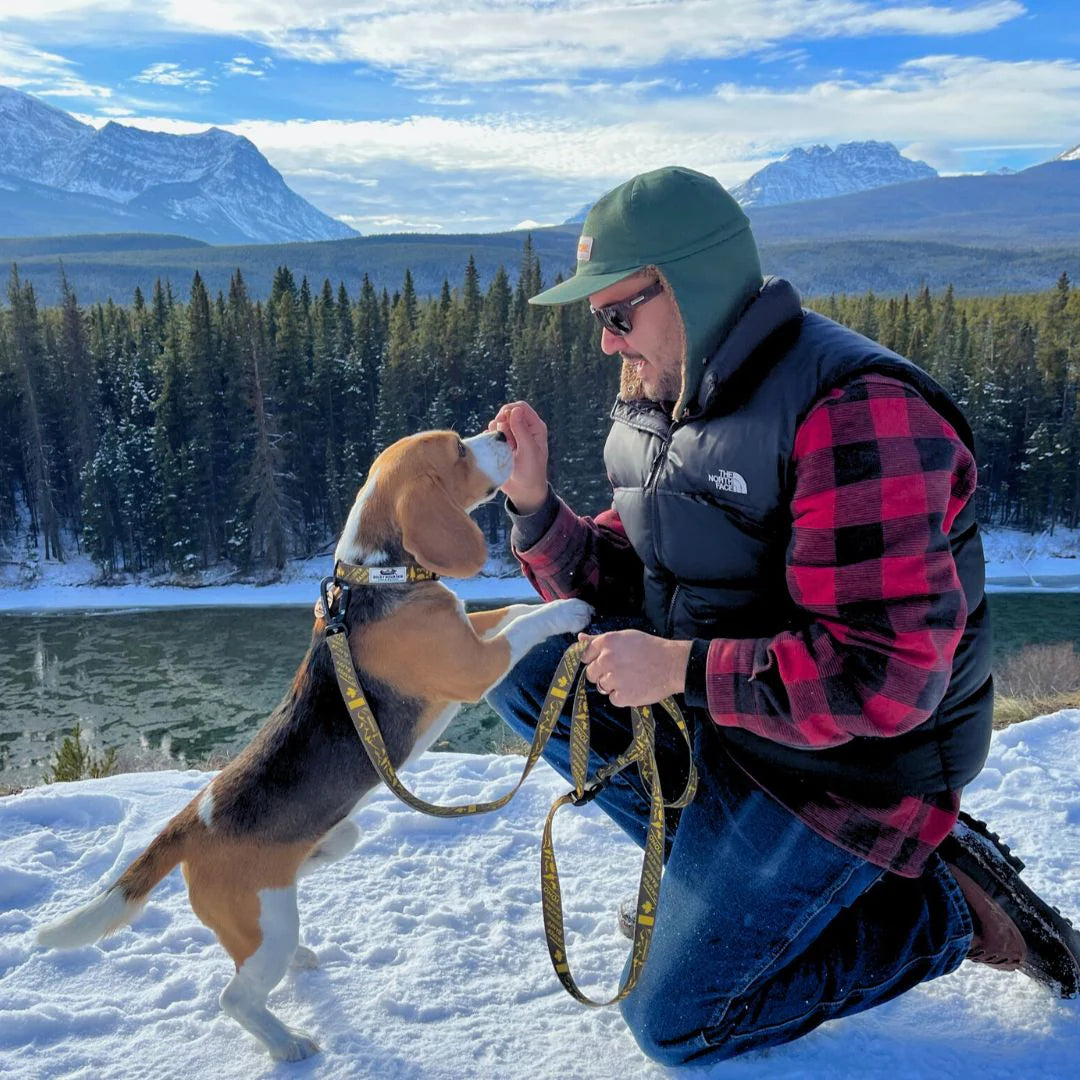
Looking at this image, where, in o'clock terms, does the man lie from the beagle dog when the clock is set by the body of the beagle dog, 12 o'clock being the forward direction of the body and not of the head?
The man is roughly at 1 o'clock from the beagle dog.

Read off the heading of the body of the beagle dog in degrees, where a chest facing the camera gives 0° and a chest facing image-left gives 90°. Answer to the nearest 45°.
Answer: approximately 270°

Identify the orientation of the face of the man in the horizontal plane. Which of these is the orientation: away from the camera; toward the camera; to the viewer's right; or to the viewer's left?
to the viewer's left
